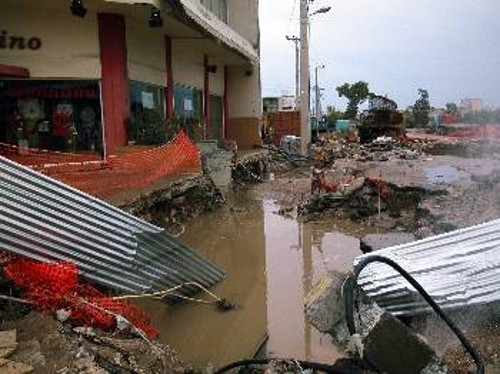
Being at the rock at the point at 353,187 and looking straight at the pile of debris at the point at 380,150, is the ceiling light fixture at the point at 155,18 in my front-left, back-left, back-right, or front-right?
back-left

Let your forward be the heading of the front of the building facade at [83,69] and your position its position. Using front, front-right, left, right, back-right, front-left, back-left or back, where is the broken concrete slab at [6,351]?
front-right

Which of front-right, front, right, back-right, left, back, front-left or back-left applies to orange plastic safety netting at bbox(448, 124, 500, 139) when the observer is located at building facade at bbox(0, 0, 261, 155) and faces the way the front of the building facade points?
left

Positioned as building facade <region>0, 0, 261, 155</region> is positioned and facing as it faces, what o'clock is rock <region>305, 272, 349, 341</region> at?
The rock is roughly at 1 o'clock from the building facade.

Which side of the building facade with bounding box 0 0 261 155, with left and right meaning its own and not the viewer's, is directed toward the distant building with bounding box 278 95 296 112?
left

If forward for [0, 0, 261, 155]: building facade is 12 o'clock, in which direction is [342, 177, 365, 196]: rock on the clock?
The rock is roughly at 11 o'clock from the building facade.

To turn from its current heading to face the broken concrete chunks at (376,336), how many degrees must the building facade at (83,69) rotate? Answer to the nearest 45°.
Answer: approximately 45° to its right

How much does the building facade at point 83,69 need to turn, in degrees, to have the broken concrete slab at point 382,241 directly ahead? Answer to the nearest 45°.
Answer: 0° — it already faces it

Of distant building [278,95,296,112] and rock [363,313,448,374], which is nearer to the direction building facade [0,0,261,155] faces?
the rock

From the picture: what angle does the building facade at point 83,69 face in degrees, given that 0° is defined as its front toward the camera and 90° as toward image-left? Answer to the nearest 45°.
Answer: approximately 315°

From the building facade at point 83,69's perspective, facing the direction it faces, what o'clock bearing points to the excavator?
The excavator is roughly at 9 o'clock from the building facade.

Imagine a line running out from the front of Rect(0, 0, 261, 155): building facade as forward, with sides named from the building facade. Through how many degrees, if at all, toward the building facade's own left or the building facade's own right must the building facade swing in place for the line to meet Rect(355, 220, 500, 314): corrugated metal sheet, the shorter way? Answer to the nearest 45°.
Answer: approximately 45° to the building facade's own right
